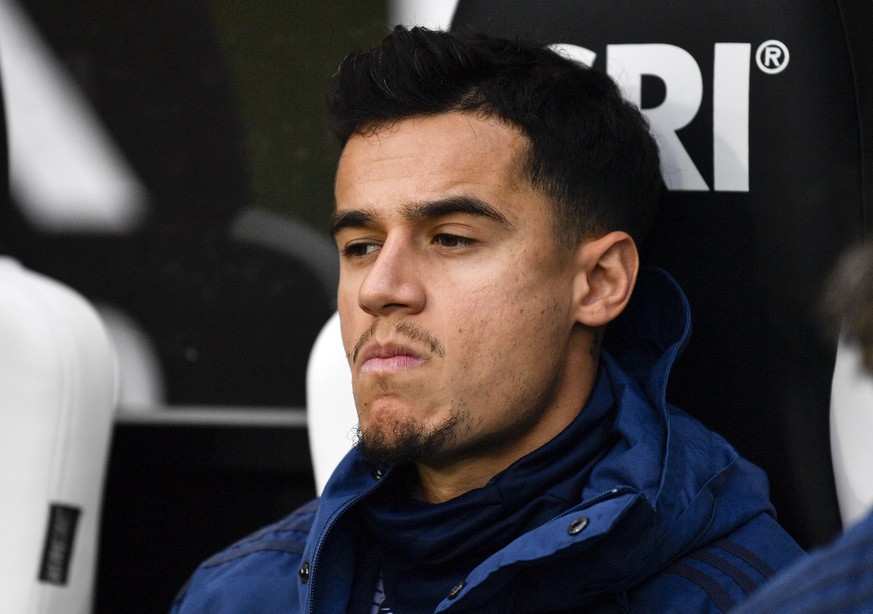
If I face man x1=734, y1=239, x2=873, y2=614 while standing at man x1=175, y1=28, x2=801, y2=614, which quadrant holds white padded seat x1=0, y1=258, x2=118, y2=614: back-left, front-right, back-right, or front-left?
back-right

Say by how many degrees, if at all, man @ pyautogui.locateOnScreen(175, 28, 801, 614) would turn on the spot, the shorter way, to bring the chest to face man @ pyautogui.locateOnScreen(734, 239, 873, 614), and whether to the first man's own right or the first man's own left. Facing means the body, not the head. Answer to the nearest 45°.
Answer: approximately 45° to the first man's own left

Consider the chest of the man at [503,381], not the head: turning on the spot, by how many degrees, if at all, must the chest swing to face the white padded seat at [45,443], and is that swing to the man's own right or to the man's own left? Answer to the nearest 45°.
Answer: approximately 90° to the man's own right

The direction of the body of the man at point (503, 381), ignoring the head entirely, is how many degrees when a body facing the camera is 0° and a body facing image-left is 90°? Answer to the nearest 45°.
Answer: approximately 45°
